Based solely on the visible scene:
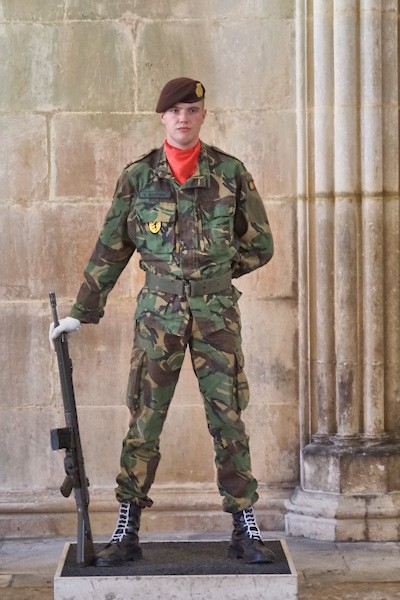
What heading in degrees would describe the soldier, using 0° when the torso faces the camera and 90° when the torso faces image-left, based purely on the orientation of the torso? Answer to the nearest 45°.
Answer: approximately 0°

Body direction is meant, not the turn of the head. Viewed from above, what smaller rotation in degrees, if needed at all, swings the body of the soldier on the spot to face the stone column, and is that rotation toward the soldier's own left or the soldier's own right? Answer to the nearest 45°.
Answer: approximately 135° to the soldier's own left
